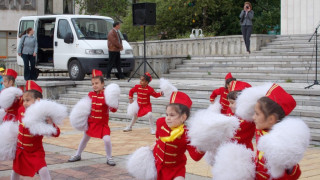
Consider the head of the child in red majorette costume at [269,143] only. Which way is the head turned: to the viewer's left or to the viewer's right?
to the viewer's left

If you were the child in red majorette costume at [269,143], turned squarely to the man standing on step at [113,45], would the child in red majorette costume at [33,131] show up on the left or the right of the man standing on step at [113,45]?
left

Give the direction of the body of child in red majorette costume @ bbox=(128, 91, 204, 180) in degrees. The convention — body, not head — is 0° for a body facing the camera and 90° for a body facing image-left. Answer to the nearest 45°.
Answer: approximately 45°

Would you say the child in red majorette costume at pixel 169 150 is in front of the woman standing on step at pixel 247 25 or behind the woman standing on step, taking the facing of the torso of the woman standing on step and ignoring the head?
in front

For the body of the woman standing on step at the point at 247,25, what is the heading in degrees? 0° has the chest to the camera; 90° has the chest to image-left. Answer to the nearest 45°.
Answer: approximately 0°

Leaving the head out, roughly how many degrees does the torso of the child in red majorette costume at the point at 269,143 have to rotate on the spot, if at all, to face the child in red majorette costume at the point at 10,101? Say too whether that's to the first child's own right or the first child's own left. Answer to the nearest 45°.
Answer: approximately 45° to the first child's own right

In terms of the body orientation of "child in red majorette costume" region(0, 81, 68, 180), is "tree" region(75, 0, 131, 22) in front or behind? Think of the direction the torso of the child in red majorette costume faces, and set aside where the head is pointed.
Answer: behind

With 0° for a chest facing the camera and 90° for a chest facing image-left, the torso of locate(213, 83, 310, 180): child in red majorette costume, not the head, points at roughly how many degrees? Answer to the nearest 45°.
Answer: approximately 90°

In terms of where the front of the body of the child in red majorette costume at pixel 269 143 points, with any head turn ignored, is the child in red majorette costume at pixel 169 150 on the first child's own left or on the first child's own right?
on the first child's own right

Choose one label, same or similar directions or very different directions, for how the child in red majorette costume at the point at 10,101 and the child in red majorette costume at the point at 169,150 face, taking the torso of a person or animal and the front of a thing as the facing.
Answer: same or similar directions

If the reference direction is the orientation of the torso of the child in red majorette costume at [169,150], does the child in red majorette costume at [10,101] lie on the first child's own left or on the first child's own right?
on the first child's own right

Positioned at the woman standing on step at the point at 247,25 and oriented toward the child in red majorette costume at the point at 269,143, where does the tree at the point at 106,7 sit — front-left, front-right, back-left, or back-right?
back-right

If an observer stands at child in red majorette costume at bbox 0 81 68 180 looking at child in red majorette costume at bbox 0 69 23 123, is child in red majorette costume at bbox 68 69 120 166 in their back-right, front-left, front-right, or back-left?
front-right

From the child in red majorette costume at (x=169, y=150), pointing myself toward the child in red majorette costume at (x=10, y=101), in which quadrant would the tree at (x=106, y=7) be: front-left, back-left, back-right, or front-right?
front-right
